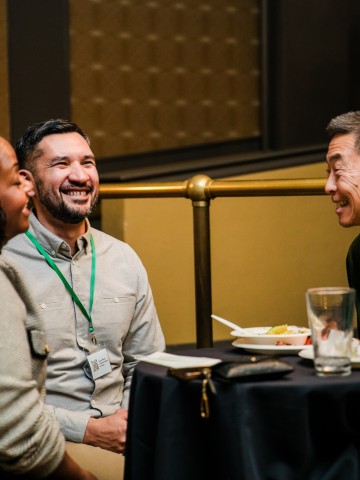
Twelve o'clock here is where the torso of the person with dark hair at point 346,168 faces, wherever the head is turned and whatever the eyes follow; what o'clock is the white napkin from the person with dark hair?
The white napkin is roughly at 10 o'clock from the person with dark hair.

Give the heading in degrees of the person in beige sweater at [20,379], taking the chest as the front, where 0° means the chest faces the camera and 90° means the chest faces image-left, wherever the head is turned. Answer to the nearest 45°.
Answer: approximately 270°

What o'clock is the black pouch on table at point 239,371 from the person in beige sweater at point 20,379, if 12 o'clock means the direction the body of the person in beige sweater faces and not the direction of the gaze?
The black pouch on table is roughly at 12 o'clock from the person in beige sweater.

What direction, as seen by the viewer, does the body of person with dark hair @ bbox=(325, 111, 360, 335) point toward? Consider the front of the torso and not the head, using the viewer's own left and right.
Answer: facing to the left of the viewer

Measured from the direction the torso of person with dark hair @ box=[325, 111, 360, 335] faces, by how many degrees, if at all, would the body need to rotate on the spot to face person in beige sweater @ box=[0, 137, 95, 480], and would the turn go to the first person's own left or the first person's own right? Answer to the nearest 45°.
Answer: approximately 45° to the first person's own left

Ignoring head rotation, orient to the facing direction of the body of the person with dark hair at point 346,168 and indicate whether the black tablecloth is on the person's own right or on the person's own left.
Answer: on the person's own left

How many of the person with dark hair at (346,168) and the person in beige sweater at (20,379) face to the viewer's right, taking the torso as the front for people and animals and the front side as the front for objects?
1

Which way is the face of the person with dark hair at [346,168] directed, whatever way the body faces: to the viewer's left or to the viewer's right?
to the viewer's left
